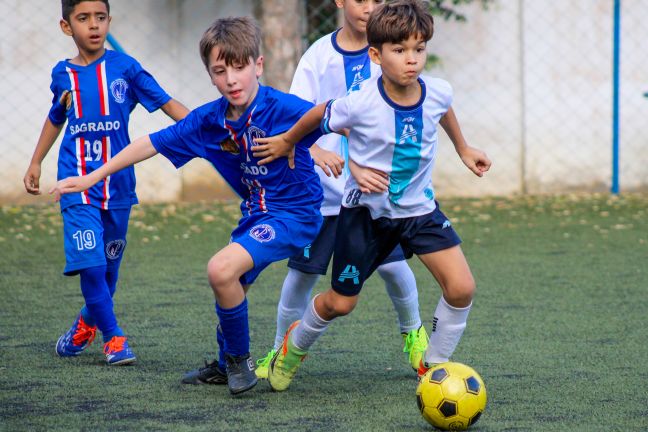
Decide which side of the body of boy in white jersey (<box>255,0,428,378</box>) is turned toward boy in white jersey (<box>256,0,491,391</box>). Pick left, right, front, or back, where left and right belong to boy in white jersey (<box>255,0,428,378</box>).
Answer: front

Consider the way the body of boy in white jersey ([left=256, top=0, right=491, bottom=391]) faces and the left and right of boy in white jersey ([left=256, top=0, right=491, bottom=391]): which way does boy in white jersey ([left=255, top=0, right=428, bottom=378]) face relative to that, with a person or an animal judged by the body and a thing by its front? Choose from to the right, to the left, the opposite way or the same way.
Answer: the same way

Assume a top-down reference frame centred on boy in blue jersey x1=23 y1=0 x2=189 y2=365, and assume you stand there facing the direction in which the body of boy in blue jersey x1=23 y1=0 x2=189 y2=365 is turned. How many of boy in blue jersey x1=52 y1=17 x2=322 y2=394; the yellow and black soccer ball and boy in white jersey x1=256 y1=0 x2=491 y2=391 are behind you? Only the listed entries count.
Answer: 0

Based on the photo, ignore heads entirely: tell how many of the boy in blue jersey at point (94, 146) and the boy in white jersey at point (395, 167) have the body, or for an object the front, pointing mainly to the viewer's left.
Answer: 0

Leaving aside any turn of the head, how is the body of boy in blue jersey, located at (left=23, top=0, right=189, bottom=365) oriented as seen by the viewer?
toward the camera

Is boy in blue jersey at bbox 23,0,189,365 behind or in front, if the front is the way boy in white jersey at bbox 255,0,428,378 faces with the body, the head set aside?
behind

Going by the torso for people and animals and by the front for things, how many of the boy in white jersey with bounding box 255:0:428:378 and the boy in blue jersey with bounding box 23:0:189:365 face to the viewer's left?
0

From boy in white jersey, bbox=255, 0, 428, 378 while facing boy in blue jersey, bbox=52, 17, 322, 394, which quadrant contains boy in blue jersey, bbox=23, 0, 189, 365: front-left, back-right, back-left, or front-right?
front-right

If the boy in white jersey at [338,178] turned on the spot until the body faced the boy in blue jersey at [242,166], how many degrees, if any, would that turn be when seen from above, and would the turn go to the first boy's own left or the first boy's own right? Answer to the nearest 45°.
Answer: approximately 90° to the first boy's own right

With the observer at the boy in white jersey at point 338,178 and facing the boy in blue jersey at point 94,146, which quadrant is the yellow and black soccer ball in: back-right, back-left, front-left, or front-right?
back-left

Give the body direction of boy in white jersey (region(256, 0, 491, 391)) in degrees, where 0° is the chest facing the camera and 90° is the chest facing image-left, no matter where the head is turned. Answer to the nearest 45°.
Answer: approximately 315°

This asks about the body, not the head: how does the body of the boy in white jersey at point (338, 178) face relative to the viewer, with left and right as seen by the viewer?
facing the viewer and to the right of the viewer

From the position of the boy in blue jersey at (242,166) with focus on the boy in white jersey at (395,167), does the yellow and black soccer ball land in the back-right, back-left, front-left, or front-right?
front-right

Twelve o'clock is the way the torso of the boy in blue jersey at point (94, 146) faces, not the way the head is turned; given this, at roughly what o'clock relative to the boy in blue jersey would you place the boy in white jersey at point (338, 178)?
The boy in white jersey is roughly at 10 o'clock from the boy in blue jersey.

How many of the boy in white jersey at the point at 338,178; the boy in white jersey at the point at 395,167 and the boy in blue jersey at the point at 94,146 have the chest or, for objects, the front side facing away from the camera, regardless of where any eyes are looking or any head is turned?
0

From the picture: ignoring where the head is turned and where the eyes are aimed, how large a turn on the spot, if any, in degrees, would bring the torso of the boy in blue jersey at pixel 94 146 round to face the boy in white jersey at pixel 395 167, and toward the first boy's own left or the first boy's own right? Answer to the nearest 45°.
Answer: approximately 45° to the first boy's own left
